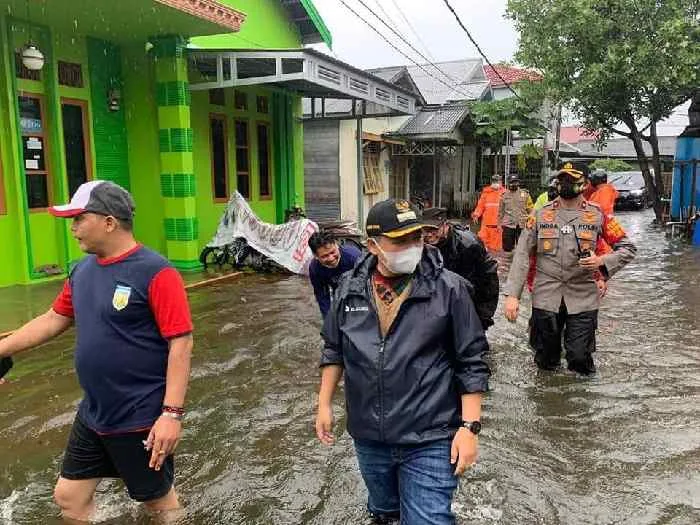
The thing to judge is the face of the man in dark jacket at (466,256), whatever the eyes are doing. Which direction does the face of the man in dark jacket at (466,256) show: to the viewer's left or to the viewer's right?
to the viewer's left

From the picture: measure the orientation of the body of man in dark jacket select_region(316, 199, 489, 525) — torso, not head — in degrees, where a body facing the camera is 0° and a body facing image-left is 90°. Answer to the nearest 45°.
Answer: approximately 0°

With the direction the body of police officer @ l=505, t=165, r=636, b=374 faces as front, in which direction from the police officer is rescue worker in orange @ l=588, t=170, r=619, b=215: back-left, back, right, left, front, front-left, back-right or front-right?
back

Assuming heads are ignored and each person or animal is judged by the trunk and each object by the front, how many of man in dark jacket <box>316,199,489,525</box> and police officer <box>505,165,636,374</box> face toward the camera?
2

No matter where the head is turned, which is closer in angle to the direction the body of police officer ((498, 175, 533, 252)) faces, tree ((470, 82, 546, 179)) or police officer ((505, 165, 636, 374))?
the police officer

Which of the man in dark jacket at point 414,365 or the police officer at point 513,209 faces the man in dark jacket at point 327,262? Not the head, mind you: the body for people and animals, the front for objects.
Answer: the police officer

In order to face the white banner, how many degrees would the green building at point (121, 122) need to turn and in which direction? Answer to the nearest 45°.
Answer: approximately 45° to its left

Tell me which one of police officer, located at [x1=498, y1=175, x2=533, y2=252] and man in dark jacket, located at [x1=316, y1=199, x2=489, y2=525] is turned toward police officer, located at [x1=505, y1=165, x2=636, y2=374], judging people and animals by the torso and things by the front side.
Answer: police officer, located at [x1=498, y1=175, x2=533, y2=252]

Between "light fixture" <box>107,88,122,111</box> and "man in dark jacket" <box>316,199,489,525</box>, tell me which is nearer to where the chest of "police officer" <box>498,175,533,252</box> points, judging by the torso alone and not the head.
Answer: the man in dark jacket
